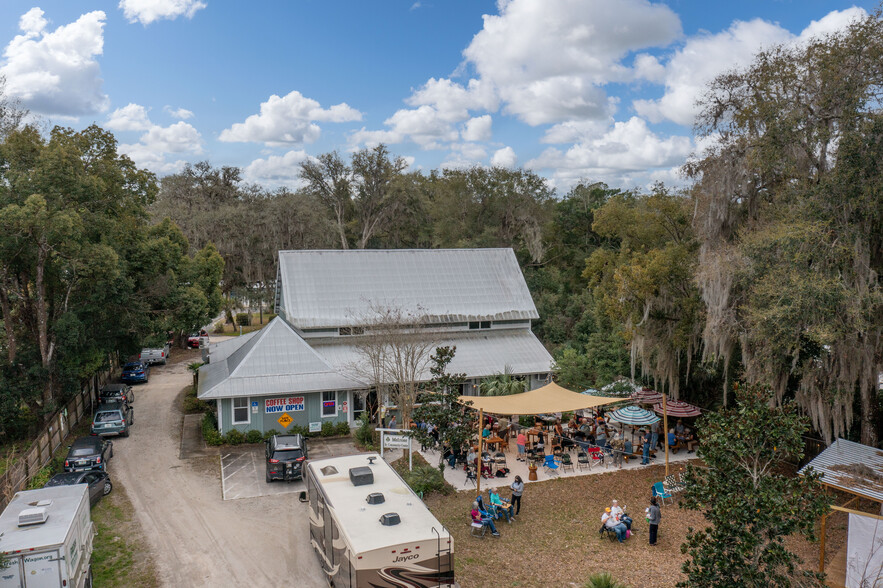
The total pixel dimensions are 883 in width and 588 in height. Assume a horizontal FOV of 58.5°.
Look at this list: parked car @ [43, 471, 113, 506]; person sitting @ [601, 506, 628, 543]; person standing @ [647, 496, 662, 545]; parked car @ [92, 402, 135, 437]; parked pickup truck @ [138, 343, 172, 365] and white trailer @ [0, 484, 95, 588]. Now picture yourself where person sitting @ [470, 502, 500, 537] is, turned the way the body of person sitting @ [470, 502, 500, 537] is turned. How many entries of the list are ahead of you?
2

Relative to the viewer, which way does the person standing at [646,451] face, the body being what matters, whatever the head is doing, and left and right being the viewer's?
facing to the left of the viewer

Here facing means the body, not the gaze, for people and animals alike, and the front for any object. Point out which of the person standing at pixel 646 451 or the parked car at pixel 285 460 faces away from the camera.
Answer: the parked car

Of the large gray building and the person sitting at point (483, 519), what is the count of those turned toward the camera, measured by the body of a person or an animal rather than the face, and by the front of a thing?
1

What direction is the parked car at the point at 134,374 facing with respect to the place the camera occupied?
facing away from the viewer

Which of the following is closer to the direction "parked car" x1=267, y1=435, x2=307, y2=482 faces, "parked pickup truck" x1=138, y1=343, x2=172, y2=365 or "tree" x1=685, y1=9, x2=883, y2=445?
the parked pickup truck

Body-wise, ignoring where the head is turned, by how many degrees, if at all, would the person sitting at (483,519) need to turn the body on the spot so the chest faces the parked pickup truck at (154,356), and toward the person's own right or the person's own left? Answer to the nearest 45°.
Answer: approximately 135° to the person's own left

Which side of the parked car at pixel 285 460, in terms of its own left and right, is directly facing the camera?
back

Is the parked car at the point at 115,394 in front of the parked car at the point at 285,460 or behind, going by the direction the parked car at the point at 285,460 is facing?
in front

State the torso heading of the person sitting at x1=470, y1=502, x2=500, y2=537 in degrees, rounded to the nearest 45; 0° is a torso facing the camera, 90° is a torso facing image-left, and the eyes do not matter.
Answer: approximately 270°

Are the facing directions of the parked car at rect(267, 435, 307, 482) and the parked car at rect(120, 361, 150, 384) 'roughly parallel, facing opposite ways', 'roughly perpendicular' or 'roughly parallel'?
roughly parallel

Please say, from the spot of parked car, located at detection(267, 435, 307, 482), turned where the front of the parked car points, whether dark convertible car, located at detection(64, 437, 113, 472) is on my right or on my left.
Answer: on my left

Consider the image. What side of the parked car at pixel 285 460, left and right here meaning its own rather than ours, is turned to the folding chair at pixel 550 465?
right

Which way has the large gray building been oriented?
toward the camera

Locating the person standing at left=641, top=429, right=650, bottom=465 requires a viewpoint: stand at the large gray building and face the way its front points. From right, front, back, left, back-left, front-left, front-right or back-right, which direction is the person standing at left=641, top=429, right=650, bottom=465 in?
front-left

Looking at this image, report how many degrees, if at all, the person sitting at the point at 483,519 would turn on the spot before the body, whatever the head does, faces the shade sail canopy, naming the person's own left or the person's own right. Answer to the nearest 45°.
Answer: approximately 90° to the person's own left

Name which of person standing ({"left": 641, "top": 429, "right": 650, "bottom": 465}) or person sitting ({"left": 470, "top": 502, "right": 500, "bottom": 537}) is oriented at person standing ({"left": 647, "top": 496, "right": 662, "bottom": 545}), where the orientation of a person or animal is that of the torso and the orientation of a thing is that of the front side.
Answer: the person sitting

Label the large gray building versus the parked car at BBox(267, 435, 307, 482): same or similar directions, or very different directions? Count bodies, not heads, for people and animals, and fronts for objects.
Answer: very different directions
